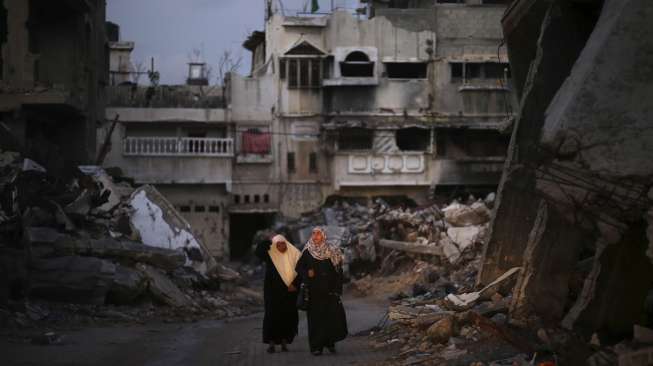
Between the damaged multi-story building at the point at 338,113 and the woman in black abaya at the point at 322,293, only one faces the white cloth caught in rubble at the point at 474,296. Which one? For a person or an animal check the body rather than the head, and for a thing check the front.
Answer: the damaged multi-story building

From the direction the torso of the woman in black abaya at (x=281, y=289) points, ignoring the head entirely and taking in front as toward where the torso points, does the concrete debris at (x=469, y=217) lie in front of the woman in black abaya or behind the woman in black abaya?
behind

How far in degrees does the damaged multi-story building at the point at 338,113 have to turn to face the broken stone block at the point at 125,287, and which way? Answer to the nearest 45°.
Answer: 0° — it already faces it

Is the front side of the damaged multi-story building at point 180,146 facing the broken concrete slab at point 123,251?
yes

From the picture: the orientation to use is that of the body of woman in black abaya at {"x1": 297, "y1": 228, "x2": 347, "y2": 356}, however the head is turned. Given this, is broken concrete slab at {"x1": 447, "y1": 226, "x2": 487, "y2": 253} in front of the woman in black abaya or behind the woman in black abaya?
behind

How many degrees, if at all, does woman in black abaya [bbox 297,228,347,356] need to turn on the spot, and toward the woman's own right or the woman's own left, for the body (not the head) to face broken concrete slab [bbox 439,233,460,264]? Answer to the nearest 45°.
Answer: approximately 180°

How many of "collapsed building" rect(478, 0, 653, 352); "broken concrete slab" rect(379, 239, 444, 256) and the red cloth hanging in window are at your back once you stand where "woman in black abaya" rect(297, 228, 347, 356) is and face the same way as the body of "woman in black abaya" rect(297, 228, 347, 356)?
2

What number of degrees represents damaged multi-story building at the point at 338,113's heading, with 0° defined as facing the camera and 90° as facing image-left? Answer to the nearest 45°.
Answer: approximately 0°

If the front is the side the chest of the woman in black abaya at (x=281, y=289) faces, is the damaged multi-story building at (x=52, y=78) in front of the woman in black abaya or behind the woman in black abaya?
behind
